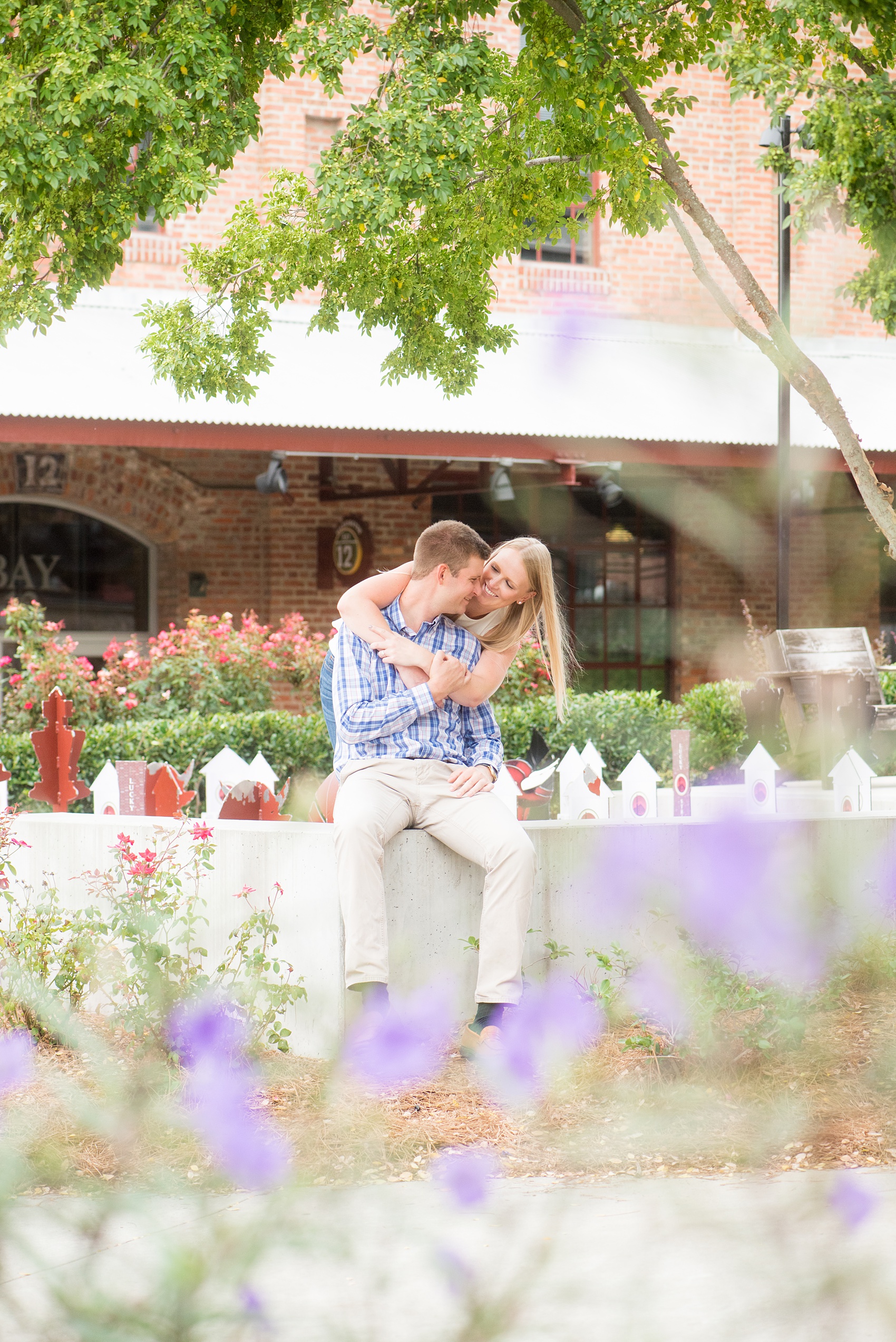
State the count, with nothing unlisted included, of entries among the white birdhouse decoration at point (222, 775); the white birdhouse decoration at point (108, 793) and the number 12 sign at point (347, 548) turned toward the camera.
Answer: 3

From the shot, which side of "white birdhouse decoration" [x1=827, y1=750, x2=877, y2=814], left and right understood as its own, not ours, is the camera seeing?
front

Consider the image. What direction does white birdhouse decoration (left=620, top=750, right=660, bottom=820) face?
toward the camera

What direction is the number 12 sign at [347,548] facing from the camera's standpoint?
toward the camera

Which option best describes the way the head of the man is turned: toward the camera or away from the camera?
toward the camera

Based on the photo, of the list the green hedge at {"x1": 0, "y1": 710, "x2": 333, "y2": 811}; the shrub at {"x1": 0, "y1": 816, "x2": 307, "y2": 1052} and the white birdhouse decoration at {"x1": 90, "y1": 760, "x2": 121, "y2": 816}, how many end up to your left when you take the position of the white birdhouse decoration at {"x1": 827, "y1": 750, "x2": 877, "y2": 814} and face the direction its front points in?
0

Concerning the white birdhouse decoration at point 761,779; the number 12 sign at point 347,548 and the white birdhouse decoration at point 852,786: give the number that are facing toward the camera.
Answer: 3

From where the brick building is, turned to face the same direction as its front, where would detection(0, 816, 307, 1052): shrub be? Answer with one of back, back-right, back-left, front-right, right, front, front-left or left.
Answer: front

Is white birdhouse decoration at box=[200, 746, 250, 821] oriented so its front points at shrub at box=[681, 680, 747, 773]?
no

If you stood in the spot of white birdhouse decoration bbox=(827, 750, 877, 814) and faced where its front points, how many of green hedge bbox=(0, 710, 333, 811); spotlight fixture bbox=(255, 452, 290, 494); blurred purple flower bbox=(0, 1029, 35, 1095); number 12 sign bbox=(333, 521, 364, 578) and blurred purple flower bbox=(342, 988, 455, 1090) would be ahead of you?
2

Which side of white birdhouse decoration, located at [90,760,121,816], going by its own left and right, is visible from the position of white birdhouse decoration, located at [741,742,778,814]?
left

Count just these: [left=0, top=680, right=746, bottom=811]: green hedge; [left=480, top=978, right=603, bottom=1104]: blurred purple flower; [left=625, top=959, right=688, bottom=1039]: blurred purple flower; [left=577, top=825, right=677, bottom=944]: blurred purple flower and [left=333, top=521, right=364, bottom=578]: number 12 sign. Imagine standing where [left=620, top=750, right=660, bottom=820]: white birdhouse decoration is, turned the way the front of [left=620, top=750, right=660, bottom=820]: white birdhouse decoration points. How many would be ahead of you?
3

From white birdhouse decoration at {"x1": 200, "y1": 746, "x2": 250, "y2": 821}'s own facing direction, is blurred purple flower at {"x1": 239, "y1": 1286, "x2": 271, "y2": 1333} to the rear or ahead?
ahead

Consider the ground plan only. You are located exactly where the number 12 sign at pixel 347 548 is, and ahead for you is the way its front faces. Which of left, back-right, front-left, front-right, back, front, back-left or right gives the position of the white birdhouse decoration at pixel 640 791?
front

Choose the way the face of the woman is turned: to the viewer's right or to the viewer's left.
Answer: to the viewer's left

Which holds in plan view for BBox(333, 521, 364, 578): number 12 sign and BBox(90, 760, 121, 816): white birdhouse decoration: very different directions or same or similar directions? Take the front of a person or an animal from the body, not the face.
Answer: same or similar directions
